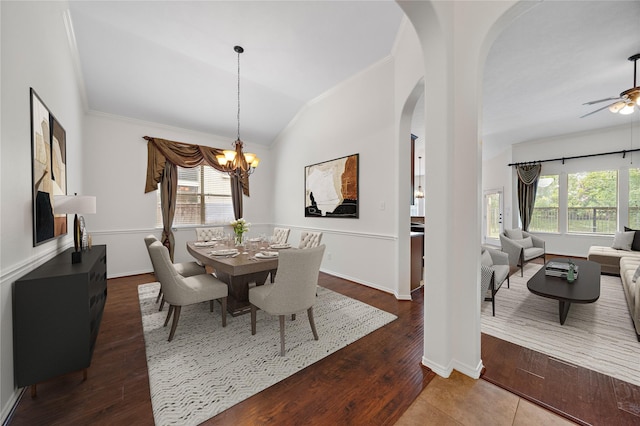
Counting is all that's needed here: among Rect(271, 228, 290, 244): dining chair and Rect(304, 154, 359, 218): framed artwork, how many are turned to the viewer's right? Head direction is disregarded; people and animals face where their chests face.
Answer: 0

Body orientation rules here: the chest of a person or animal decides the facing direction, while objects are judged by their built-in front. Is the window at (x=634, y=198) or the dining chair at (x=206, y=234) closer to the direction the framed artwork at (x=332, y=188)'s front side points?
the dining chair

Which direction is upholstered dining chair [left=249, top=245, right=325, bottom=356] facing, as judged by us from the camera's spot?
facing away from the viewer and to the left of the viewer

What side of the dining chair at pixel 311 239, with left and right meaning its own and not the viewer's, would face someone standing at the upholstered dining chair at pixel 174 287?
front

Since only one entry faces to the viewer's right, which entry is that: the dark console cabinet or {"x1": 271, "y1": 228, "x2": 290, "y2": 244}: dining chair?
the dark console cabinet

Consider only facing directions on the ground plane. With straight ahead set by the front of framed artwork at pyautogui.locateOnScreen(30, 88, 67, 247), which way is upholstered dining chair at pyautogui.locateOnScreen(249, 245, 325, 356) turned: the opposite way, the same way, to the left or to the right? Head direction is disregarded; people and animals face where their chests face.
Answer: to the left

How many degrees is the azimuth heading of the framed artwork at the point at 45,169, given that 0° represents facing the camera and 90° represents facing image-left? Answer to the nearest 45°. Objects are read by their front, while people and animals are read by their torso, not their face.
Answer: approximately 270°

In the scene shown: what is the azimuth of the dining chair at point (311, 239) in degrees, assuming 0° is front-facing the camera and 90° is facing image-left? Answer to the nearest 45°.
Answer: approximately 45°

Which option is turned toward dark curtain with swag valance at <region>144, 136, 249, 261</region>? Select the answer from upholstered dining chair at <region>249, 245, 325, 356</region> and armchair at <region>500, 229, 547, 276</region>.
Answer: the upholstered dining chair

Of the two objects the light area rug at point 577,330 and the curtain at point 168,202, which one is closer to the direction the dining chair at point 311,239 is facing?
the curtain

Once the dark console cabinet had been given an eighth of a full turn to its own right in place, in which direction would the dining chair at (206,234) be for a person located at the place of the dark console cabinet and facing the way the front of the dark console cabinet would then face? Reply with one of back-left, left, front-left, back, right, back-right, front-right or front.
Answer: left

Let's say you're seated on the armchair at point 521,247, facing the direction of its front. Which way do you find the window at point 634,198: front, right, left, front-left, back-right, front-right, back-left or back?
left

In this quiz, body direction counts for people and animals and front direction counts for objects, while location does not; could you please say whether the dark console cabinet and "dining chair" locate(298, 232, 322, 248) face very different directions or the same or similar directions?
very different directions

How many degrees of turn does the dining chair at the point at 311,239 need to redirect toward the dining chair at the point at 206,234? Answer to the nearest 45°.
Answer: approximately 45° to its right
